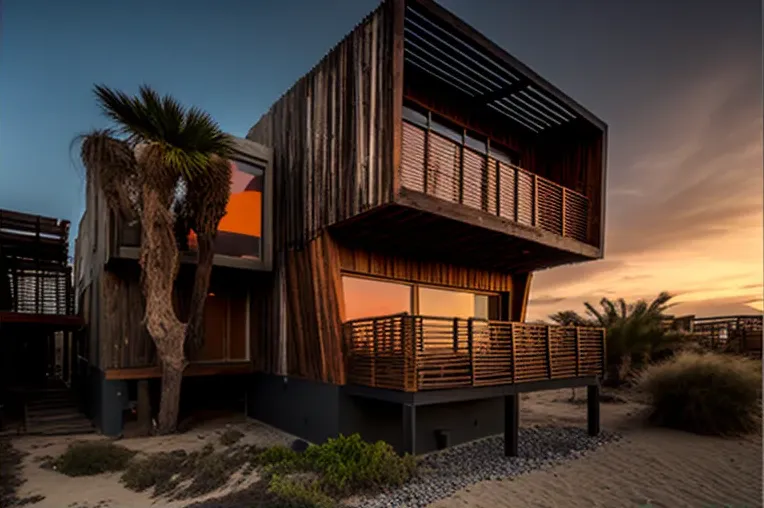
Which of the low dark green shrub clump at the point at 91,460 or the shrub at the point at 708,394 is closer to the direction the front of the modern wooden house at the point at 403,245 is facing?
the shrub

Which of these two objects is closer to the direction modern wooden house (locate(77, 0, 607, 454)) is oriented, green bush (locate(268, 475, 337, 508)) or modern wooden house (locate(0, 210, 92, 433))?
the green bush

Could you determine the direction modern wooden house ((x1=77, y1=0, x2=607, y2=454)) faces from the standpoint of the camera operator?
facing the viewer and to the right of the viewer

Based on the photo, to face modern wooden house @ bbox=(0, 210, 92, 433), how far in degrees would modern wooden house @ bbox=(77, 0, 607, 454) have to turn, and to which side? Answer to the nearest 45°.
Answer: approximately 180°

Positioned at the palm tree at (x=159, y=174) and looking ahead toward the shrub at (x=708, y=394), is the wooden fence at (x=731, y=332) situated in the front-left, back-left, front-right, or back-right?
front-left

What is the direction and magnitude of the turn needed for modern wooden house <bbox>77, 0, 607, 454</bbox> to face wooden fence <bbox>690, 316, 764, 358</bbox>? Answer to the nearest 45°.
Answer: approximately 90° to its left

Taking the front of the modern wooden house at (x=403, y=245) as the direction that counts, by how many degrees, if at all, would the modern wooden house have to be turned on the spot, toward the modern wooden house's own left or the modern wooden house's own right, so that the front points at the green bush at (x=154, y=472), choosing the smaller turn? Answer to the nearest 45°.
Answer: approximately 90° to the modern wooden house's own right

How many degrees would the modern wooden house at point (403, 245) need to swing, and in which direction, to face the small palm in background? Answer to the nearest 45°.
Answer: approximately 90° to its left

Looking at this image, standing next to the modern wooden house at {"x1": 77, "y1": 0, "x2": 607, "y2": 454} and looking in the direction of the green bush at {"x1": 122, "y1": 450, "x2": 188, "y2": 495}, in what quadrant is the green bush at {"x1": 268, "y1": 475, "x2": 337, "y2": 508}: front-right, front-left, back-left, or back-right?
front-left

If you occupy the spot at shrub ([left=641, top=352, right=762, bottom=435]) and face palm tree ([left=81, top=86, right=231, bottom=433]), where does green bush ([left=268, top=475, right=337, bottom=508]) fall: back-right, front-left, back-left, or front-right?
front-left

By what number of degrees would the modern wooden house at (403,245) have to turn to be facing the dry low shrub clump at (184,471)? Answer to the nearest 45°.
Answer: approximately 90° to its right

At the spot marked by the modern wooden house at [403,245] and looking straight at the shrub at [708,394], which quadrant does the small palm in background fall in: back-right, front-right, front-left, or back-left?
front-left
